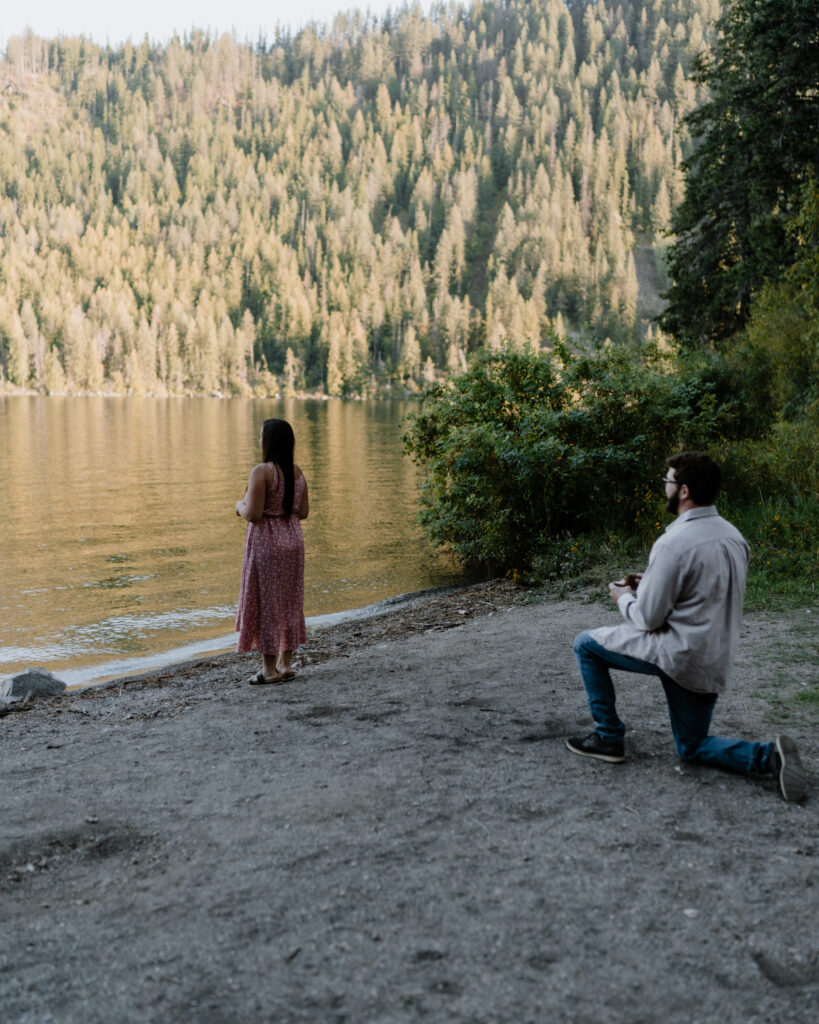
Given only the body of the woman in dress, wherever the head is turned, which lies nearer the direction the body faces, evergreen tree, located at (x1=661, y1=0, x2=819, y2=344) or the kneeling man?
the evergreen tree

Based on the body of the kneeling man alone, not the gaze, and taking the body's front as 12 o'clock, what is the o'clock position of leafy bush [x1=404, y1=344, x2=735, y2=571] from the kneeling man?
The leafy bush is roughly at 1 o'clock from the kneeling man.

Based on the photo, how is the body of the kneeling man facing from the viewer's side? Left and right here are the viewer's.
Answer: facing away from the viewer and to the left of the viewer

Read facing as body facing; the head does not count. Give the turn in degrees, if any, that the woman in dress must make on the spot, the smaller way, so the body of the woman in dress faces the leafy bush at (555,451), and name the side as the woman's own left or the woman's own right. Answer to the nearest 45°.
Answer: approximately 90° to the woman's own right

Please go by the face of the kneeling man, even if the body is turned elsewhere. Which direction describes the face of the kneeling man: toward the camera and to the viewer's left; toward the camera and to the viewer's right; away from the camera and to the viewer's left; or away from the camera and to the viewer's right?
away from the camera and to the viewer's left

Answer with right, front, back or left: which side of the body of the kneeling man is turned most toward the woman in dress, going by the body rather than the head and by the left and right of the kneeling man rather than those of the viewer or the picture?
front

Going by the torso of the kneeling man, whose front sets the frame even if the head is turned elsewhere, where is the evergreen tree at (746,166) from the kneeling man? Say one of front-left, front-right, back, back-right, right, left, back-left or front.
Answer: front-right

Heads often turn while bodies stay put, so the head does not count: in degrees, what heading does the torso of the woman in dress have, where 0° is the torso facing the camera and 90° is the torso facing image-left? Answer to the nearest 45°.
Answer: approximately 135°

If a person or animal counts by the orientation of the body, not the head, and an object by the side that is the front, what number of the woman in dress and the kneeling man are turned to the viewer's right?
0

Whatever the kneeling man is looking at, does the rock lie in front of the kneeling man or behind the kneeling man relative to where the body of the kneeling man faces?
in front

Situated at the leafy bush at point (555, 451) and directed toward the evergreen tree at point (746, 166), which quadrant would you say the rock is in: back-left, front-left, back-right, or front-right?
back-left
